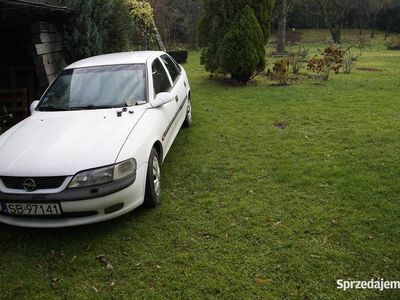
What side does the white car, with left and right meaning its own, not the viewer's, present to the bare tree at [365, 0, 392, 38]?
back

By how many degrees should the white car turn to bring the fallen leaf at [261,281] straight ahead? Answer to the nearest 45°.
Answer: approximately 90° to its left

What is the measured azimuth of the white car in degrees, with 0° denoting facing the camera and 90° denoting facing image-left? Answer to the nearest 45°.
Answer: approximately 45°

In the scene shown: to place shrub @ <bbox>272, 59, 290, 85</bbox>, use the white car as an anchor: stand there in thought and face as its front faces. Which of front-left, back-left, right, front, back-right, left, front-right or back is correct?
back

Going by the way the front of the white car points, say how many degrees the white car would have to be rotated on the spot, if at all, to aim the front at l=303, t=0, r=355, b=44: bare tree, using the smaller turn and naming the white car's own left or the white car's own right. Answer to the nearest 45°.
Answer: approximately 180°

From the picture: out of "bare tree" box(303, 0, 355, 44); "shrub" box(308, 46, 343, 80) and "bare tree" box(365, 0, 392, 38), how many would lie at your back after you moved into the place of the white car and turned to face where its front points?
3

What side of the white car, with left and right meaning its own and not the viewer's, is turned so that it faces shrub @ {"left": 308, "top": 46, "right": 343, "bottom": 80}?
back

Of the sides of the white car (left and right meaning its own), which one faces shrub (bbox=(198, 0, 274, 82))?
back

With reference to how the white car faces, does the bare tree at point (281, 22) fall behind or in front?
behind

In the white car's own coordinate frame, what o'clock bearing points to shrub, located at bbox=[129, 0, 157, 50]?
The shrub is roughly at 5 o'clock from the white car.

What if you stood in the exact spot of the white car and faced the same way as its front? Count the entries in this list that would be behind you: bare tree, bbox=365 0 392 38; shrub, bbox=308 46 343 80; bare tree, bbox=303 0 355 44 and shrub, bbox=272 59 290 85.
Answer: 4
